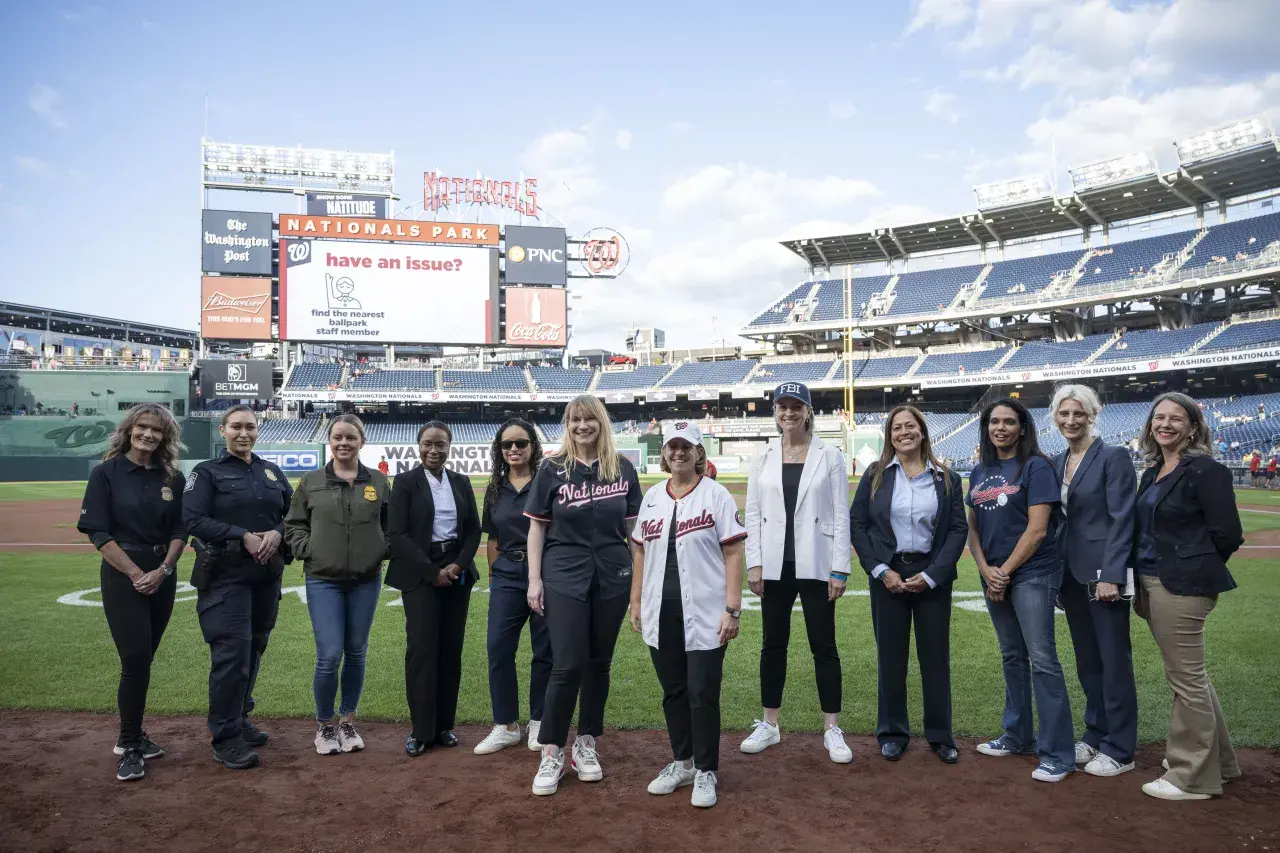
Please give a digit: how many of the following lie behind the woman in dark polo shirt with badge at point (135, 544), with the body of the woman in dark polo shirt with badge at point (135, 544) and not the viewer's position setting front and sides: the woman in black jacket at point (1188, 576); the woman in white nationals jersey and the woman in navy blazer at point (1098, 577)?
0

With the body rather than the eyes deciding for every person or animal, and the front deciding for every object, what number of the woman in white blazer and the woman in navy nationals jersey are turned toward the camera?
2

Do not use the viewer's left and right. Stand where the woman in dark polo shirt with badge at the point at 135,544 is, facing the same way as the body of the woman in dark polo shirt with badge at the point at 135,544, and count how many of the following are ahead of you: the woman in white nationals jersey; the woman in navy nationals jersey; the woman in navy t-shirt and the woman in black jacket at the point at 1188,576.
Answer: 4

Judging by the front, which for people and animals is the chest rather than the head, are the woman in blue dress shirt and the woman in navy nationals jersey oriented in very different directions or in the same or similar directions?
same or similar directions

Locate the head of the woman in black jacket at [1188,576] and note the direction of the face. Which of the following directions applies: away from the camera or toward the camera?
toward the camera

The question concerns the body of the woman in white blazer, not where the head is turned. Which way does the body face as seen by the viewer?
toward the camera

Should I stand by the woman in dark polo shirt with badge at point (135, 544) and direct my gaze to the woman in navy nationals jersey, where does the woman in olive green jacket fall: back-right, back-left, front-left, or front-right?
front-left

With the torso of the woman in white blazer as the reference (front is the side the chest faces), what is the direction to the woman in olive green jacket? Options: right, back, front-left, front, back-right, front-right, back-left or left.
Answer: right

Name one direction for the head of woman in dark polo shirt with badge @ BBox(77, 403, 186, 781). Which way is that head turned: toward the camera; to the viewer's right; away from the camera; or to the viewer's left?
toward the camera

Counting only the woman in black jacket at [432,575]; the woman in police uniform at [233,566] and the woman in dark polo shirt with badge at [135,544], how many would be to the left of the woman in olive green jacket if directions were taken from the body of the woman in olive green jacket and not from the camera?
1

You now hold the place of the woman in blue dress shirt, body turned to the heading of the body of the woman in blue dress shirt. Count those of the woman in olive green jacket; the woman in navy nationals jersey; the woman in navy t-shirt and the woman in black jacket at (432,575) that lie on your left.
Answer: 1

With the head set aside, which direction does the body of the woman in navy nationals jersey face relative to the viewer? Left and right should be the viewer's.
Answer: facing the viewer

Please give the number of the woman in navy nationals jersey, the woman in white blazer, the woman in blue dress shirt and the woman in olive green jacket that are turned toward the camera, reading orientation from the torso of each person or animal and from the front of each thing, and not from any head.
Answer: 4

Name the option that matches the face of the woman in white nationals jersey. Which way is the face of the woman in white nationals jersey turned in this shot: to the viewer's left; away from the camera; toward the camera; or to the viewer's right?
toward the camera

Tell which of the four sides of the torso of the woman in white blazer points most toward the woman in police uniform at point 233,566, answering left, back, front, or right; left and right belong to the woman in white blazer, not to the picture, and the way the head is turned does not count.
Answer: right

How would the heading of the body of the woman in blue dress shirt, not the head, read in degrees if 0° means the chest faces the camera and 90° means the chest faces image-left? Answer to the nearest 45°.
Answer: approximately 0°

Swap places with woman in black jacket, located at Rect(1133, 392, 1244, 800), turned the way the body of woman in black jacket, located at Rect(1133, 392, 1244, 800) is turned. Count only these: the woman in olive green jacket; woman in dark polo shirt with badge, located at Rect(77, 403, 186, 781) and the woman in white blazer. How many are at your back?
0
